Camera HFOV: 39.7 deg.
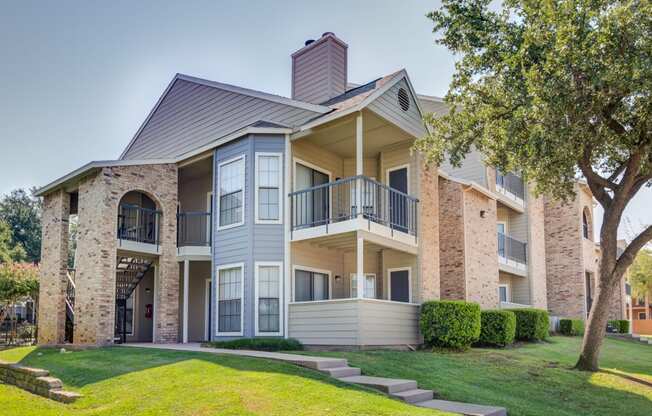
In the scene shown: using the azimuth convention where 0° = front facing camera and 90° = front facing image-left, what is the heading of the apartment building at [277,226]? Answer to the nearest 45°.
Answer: approximately 45°

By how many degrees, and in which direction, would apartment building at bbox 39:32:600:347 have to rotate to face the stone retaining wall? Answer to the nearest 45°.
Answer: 0° — it already faces it
